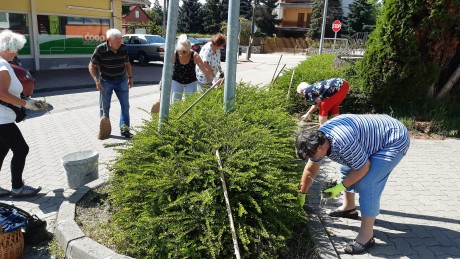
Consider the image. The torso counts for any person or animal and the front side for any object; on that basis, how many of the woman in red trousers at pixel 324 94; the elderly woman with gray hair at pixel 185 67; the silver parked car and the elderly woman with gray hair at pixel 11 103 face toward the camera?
1

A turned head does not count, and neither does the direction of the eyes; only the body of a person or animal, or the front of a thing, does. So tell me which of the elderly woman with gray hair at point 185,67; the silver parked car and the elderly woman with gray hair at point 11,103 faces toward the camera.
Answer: the elderly woman with gray hair at point 185,67

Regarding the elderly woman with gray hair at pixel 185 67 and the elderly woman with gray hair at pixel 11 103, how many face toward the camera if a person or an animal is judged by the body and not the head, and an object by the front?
1

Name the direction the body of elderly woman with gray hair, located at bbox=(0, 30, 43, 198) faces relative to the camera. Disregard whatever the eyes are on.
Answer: to the viewer's right

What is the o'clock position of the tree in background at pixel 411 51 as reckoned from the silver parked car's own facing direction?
The tree in background is roughly at 7 o'clock from the silver parked car.

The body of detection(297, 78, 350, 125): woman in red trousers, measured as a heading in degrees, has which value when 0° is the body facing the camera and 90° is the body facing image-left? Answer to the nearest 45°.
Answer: approximately 90°

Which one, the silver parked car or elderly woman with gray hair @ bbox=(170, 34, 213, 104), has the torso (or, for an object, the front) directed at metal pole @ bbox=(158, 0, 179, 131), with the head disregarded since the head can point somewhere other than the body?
the elderly woman with gray hair

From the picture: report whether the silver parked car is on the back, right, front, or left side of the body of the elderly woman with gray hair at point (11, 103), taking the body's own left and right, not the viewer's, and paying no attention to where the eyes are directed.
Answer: left

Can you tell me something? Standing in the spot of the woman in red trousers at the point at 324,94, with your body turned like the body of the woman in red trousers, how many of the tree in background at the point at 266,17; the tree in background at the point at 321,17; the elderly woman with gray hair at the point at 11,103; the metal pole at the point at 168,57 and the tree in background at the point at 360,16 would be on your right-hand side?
3

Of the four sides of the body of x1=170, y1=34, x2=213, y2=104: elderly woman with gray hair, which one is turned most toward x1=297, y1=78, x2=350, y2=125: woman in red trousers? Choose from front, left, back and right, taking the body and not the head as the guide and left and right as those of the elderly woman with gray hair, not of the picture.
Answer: left

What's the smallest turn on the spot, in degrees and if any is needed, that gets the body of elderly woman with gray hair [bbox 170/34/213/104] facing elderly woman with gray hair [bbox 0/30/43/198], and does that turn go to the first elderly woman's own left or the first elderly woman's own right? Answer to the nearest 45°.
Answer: approximately 45° to the first elderly woman's own right

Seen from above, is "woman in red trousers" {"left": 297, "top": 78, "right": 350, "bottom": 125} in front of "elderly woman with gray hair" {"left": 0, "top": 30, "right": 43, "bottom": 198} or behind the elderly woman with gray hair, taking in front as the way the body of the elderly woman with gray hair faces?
in front

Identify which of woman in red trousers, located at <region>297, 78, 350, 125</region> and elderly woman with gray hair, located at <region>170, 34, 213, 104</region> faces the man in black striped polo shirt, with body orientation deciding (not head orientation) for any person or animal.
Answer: the woman in red trousers

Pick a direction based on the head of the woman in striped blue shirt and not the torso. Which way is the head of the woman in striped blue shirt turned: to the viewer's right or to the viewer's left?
to the viewer's left

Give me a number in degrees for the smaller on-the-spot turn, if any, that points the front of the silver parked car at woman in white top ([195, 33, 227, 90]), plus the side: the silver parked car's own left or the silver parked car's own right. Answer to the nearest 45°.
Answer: approximately 135° to the silver parked car's own left

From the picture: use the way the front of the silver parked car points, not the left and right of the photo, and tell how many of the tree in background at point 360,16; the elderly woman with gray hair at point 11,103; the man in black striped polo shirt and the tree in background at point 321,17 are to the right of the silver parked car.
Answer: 2

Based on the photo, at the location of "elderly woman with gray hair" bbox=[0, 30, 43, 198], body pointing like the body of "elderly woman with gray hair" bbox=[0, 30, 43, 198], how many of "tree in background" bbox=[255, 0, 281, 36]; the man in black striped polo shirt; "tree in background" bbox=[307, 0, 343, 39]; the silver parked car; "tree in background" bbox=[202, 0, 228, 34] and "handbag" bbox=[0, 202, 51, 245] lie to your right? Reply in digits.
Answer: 1

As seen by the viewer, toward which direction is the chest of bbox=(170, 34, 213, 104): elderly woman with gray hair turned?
toward the camera

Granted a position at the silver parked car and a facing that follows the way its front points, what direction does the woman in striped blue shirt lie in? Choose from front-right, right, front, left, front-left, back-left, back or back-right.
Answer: back-left

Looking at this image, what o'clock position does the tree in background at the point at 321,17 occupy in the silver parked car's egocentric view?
The tree in background is roughly at 3 o'clock from the silver parked car.
